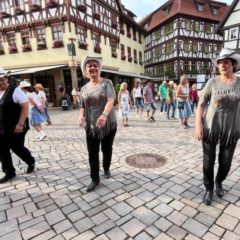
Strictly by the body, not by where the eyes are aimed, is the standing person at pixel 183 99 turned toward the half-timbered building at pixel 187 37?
no

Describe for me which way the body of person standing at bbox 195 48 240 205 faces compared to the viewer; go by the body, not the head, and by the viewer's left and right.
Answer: facing the viewer

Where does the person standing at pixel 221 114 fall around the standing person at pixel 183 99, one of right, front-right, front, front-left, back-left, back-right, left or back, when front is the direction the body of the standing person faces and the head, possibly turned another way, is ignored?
front-right

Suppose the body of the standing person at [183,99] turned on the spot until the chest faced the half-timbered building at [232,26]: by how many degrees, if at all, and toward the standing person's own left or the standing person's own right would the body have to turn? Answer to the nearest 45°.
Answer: approximately 135° to the standing person's own left

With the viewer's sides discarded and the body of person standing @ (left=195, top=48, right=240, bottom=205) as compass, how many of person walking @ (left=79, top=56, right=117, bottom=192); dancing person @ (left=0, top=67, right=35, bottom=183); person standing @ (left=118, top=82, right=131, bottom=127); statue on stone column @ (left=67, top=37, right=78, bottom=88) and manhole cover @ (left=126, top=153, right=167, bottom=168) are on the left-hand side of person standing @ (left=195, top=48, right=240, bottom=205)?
0

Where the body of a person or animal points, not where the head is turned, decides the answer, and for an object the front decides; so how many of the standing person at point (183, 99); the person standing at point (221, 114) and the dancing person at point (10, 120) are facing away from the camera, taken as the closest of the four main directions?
0

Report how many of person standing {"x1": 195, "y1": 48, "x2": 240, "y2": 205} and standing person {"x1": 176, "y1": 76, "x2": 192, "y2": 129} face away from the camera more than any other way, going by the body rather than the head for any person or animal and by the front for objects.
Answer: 0

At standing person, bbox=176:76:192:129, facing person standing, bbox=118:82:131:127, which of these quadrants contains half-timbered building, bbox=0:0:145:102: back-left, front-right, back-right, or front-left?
front-right

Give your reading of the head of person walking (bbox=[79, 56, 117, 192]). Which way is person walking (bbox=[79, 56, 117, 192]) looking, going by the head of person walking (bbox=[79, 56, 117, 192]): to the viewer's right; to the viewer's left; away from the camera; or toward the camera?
toward the camera

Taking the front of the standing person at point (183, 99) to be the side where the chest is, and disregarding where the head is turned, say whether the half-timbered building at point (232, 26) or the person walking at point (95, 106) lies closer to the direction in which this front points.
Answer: the person walking

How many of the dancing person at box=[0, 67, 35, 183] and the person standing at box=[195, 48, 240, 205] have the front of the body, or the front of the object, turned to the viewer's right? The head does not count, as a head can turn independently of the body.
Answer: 0

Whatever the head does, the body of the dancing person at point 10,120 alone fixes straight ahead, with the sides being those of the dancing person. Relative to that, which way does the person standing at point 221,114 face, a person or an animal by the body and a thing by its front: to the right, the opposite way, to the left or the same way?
the same way

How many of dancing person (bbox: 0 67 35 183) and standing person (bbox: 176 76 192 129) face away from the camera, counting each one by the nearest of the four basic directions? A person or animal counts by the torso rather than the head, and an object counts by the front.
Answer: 0

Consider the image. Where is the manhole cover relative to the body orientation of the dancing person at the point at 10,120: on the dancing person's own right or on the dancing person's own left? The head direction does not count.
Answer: on the dancing person's own left

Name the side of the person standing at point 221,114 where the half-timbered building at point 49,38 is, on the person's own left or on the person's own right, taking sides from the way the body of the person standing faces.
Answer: on the person's own right

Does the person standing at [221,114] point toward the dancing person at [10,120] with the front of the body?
no

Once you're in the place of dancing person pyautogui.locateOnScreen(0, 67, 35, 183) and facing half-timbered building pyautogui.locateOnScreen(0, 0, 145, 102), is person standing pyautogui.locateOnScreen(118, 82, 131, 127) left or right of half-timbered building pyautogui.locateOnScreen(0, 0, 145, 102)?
right

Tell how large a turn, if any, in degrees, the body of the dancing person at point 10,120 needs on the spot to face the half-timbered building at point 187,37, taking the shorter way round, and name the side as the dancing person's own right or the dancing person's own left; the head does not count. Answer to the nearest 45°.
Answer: approximately 180°
